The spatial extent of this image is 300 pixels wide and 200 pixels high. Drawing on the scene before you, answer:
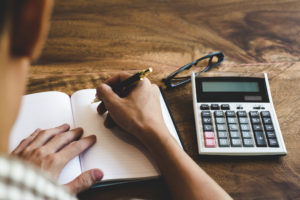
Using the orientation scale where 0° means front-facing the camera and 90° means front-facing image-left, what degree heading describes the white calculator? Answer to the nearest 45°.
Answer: approximately 0°
